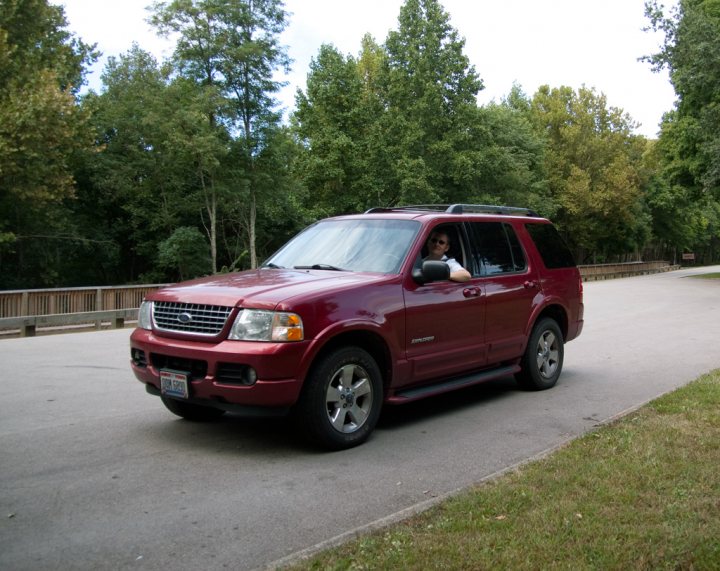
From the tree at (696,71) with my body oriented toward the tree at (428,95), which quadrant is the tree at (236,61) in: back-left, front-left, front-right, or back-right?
front-left

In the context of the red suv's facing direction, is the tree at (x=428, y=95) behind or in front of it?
behind

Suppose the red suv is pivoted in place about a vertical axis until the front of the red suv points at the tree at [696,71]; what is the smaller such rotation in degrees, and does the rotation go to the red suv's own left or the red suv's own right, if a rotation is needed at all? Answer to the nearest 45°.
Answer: approximately 180°

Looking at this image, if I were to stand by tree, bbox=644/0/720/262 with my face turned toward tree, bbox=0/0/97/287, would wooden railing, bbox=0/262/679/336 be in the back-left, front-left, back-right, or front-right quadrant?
front-left

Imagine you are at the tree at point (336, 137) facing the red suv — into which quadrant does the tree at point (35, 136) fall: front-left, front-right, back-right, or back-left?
front-right

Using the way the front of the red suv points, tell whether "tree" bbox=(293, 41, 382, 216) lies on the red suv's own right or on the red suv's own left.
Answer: on the red suv's own right

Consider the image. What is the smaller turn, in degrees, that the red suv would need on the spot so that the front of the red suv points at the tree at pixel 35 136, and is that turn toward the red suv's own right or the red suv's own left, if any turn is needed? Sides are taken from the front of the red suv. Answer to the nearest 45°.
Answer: approximately 90° to the red suv's own right

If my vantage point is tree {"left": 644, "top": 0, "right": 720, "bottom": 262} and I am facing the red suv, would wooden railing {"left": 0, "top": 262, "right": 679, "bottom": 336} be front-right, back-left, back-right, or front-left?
front-right

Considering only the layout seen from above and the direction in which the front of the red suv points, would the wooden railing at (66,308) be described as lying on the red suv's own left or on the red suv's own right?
on the red suv's own right

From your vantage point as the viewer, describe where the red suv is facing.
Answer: facing the viewer and to the left of the viewer

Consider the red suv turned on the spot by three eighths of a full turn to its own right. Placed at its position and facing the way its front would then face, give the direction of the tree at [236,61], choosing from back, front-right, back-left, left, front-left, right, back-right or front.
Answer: front
